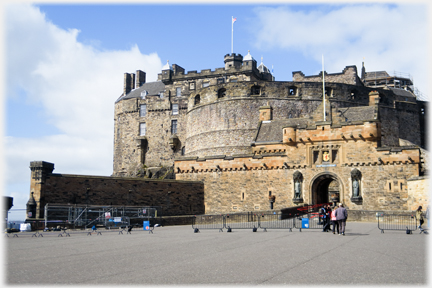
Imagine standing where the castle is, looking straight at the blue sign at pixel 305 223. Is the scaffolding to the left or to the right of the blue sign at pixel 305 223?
right

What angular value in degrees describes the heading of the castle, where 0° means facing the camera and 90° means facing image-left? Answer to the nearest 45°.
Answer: approximately 0°

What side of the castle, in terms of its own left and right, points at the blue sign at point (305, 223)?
front

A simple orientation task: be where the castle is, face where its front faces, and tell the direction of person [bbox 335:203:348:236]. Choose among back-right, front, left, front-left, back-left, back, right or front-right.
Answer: front

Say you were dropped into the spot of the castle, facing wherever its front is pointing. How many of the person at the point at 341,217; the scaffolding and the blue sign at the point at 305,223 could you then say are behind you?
0

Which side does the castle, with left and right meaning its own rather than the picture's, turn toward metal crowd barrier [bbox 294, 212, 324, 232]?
front
